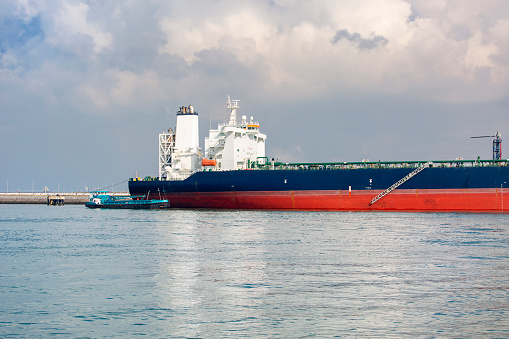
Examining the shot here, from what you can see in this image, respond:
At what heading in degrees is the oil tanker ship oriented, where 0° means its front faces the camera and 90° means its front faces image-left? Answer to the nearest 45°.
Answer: approximately 270°
